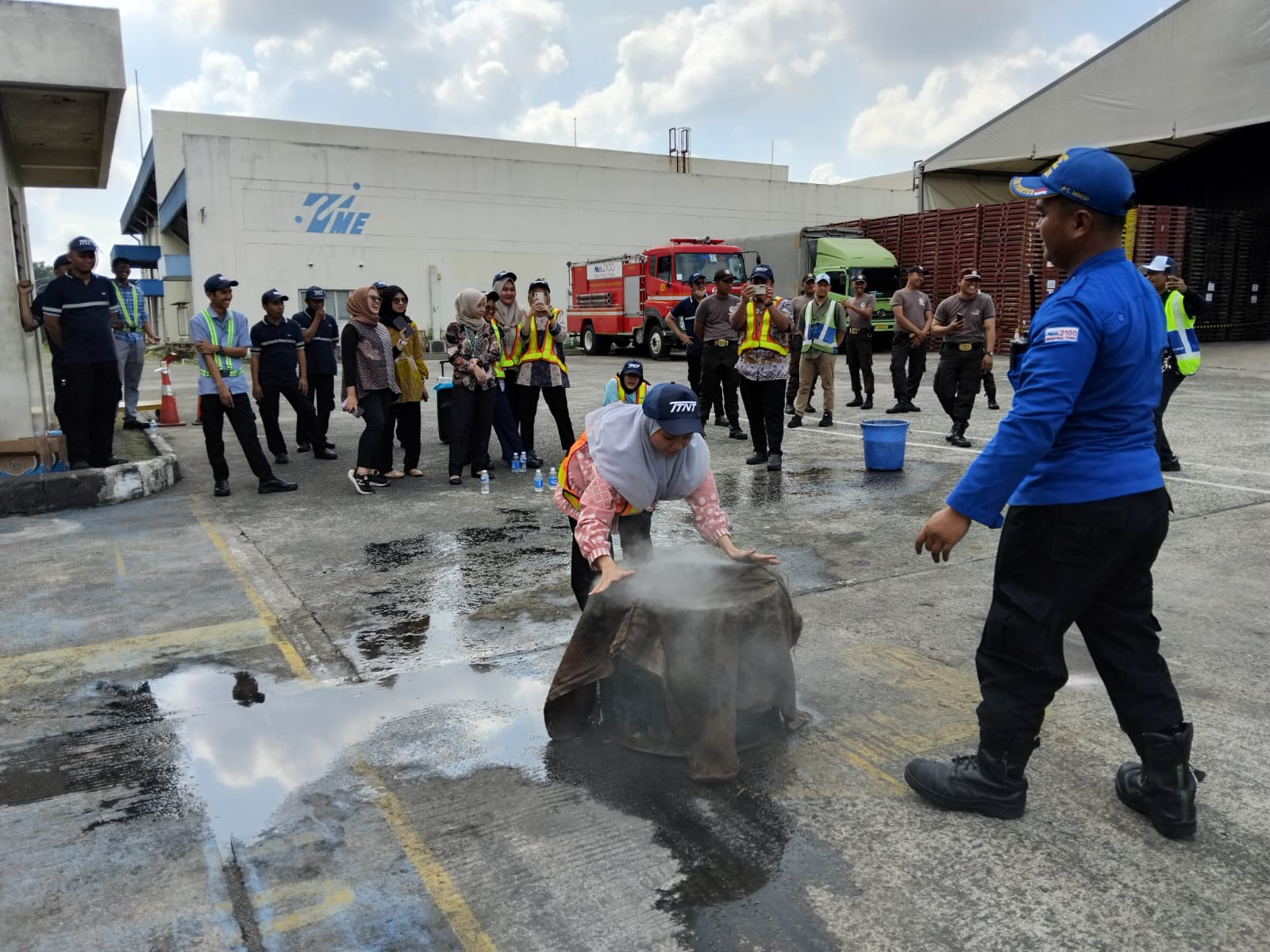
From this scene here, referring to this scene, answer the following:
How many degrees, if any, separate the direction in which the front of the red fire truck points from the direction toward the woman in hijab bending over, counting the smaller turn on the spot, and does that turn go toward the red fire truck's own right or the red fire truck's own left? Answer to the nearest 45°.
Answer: approximately 45° to the red fire truck's own right

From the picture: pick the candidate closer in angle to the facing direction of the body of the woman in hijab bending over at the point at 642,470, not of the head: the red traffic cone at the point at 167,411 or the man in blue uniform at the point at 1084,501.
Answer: the man in blue uniform

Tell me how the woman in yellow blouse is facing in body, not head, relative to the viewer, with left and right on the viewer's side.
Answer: facing the viewer and to the right of the viewer

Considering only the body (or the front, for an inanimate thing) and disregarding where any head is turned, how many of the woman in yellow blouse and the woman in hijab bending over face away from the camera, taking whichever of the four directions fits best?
0

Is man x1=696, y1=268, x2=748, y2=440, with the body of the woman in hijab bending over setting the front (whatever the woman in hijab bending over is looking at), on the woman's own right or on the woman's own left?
on the woman's own left

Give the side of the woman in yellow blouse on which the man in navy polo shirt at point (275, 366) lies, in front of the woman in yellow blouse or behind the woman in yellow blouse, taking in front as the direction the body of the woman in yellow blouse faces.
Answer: behind

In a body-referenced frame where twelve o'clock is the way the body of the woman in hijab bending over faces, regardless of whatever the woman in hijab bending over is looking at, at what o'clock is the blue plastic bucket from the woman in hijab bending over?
The blue plastic bucket is roughly at 8 o'clock from the woman in hijab bending over.

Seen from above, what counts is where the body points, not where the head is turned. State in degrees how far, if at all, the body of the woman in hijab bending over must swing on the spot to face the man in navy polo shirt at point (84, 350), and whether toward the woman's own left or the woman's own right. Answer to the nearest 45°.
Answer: approximately 180°

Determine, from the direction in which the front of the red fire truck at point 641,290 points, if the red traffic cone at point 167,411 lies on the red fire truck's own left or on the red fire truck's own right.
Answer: on the red fire truck's own right

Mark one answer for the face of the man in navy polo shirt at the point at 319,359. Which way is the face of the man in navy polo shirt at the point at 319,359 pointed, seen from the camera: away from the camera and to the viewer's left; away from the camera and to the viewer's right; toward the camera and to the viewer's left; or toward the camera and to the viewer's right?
toward the camera and to the viewer's right

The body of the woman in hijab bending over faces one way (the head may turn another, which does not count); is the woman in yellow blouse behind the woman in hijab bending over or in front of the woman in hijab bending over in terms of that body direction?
behind

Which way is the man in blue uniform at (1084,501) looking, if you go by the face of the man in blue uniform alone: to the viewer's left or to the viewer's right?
to the viewer's left
